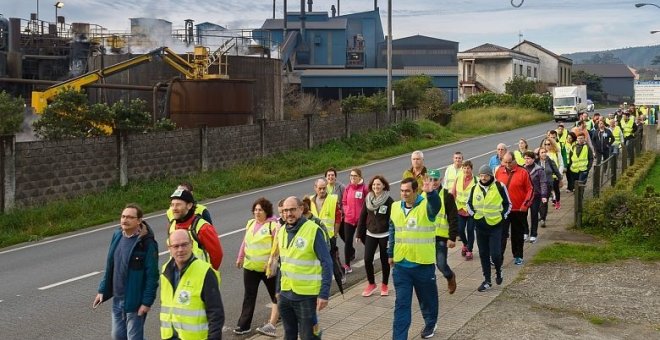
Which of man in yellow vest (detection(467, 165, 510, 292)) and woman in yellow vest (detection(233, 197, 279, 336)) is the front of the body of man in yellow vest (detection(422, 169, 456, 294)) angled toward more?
the woman in yellow vest

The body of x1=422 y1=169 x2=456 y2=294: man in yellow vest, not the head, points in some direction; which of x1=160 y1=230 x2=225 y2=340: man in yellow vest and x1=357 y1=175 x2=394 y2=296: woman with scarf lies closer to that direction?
the man in yellow vest

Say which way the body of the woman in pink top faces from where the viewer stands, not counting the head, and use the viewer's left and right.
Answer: facing the viewer and to the left of the viewer

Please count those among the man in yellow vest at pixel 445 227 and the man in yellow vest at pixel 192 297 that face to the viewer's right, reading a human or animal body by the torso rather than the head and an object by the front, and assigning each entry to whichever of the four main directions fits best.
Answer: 0

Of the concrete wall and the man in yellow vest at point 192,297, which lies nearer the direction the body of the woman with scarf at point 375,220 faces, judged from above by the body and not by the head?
the man in yellow vest

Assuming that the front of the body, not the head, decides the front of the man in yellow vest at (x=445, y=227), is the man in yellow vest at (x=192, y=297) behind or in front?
in front

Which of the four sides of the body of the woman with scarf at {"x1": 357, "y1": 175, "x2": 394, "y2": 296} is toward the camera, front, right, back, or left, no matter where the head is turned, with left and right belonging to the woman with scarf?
front

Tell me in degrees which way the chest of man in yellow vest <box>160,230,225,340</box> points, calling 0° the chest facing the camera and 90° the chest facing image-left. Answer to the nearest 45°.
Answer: approximately 45°

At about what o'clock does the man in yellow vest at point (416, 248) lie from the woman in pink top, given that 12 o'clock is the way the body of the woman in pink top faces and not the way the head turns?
The man in yellow vest is roughly at 10 o'clock from the woman in pink top.

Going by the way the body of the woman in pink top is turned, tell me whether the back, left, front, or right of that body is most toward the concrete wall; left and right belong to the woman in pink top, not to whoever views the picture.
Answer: right

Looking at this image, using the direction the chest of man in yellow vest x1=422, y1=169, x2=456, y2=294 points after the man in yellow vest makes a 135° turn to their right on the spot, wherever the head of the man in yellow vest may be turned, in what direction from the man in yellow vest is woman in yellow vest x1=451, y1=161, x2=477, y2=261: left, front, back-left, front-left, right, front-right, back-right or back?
front

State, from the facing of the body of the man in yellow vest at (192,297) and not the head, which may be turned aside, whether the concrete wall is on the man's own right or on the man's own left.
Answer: on the man's own right

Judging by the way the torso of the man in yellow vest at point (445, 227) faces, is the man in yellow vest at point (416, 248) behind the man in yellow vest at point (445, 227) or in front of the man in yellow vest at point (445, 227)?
in front

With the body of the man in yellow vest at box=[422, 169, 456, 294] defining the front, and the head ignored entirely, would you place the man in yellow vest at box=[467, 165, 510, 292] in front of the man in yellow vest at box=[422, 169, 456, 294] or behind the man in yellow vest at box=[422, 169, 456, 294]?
behind
